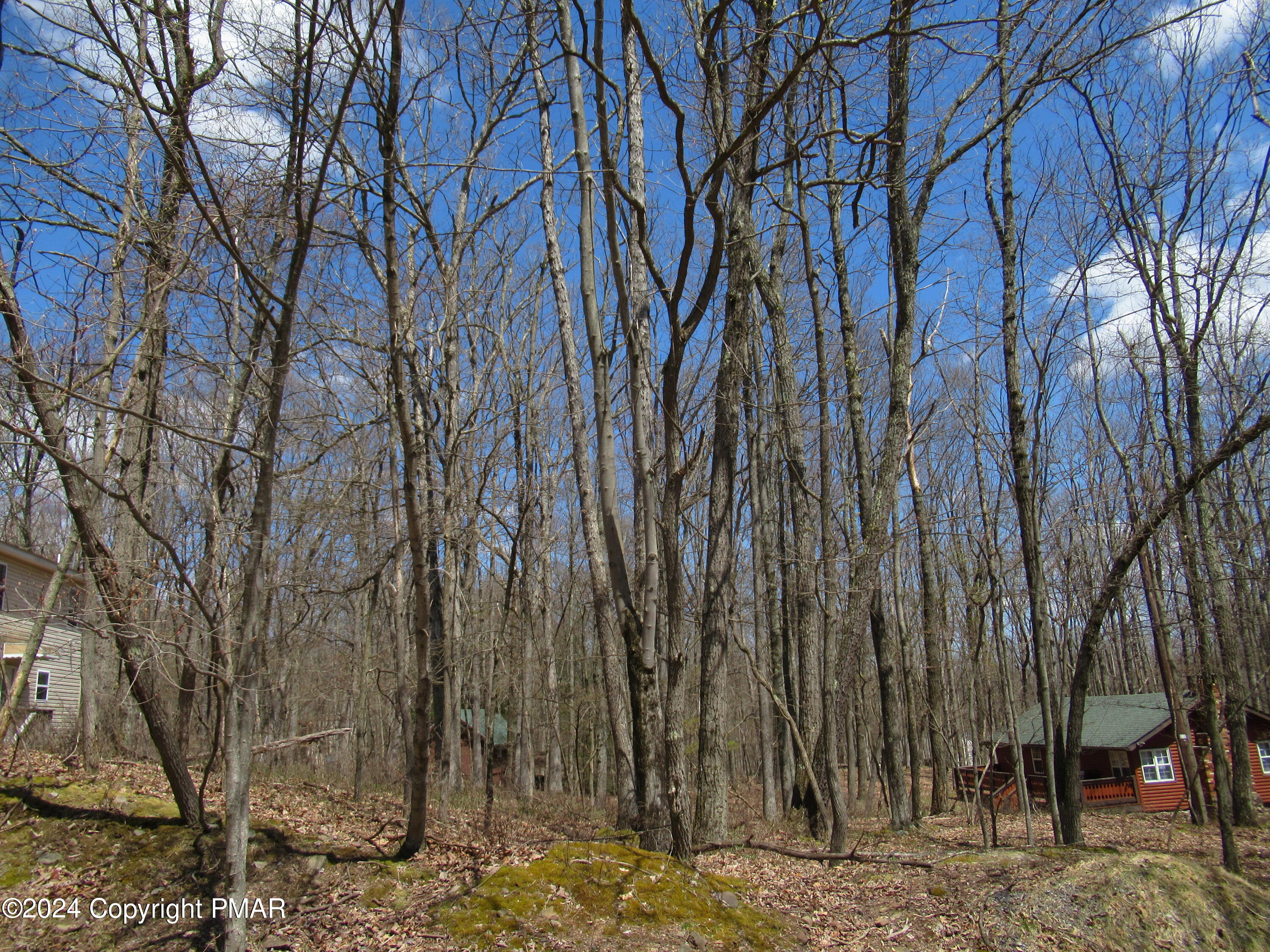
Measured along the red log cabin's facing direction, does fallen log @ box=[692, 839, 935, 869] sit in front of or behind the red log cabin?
in front

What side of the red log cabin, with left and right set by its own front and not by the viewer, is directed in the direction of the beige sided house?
front

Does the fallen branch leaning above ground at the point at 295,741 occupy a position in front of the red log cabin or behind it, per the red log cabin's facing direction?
in front

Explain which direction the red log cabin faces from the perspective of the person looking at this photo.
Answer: facing the viewer and to the left of the viewer

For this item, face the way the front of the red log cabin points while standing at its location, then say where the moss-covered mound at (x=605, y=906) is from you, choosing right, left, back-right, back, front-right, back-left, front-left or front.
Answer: front-left
